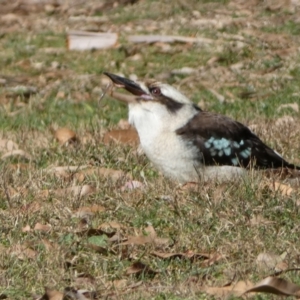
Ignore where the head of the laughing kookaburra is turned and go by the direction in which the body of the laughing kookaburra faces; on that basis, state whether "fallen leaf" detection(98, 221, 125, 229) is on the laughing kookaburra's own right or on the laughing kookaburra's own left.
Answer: on the laughing kookaburra's own left

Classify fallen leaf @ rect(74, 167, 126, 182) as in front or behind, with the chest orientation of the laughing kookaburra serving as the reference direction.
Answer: in front

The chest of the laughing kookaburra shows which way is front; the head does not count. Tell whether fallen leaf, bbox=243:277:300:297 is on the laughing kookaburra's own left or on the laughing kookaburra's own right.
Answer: on the laughing kookaburra's own left

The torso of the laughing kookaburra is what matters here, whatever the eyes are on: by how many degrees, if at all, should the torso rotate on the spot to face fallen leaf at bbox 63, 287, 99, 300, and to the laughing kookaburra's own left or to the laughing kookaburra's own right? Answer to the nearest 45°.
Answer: approximately 90° to the laughing kookaburra's own left

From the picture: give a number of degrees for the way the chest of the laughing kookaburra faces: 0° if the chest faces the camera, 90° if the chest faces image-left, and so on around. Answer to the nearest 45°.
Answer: approximately 90°

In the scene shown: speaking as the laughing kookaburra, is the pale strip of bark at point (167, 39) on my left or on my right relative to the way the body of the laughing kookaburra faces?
on my right

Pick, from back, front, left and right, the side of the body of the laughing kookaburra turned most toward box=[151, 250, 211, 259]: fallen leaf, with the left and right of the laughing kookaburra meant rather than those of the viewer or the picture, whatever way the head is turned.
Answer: left

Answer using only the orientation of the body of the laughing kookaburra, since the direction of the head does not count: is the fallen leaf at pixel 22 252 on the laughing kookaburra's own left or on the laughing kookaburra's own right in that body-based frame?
on the laughing kookaburra's own left

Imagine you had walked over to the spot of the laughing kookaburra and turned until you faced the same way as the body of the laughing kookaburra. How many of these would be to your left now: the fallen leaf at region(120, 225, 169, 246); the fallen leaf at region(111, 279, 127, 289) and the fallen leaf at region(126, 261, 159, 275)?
3
